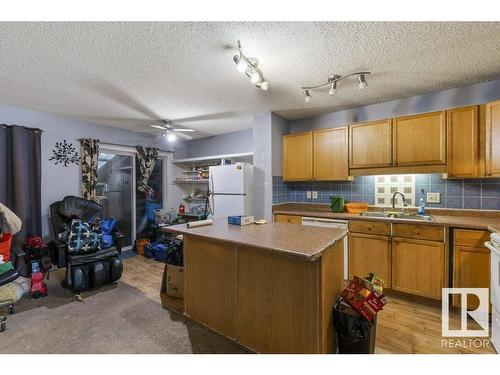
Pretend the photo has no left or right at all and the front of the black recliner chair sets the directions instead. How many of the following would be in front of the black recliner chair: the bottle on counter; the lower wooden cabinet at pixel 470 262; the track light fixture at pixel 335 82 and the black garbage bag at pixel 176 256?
4

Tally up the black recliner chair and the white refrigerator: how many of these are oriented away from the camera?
0

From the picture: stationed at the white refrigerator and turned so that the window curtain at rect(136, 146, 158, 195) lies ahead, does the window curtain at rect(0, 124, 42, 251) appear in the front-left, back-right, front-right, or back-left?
front-left

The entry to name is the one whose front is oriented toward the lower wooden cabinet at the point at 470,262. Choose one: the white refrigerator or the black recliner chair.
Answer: the black recliner chair

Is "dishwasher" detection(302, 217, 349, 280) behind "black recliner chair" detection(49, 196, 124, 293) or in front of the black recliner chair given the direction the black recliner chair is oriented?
in front

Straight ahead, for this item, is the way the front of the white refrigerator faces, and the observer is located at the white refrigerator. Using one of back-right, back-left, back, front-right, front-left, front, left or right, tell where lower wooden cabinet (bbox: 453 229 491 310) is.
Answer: left

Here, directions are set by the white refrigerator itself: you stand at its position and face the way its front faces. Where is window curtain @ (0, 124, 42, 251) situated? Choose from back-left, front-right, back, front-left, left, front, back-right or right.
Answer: front-right

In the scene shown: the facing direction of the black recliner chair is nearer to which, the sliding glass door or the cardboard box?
the cardboard box

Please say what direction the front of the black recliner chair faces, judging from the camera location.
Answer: facing the viewer and to the right of the viewer

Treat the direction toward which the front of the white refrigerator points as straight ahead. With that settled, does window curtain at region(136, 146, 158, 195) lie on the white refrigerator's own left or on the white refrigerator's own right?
on the white refrigerator's own right

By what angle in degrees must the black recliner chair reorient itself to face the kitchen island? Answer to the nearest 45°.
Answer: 0° — it already faces it

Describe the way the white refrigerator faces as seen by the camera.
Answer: facing the viewer and to the left of the viewer

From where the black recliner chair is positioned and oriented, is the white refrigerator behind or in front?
in front

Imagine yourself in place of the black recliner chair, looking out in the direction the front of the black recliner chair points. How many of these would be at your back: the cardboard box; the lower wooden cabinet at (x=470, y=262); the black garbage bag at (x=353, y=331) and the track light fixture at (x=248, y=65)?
0

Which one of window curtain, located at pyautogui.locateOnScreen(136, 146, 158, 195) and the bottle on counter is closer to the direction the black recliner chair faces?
the bottle on counter

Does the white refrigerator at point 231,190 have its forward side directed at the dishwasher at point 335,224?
no
